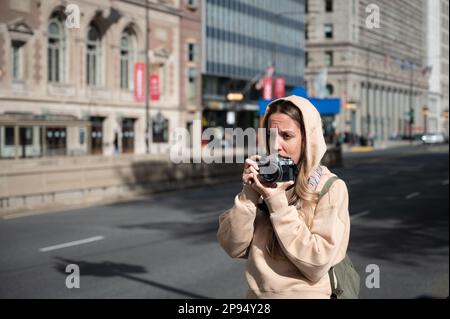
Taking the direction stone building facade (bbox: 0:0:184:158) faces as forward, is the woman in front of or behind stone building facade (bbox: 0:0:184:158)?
in front

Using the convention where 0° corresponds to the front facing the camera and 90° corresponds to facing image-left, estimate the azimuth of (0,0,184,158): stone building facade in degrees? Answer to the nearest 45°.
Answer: approximately 315°

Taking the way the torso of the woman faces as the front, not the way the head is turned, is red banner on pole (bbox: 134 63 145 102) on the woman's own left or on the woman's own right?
on the woman's own right

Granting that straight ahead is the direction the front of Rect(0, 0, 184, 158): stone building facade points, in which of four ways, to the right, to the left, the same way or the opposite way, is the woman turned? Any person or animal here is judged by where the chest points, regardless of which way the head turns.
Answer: to the right

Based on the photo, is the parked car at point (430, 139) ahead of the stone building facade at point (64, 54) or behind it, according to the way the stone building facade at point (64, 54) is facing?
ahead
